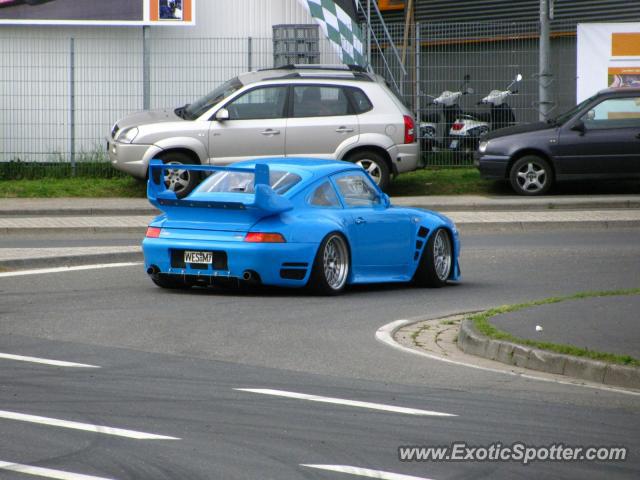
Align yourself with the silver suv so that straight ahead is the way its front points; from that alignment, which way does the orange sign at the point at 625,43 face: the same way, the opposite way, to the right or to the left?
to the left

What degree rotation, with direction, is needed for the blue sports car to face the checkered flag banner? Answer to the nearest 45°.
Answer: approximately 45° to its left

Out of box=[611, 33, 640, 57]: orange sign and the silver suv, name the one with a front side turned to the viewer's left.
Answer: the silver suv

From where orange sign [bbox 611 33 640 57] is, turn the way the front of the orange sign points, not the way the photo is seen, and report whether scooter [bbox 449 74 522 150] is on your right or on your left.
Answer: on your right

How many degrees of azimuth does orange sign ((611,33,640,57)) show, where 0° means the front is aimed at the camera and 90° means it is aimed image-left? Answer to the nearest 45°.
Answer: approximately 0°

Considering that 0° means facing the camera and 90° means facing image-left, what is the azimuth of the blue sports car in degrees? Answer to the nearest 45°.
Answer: approximately 225°

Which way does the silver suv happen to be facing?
to the viewer's left

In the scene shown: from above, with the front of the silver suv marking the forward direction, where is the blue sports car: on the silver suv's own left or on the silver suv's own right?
on the silver suv's own left

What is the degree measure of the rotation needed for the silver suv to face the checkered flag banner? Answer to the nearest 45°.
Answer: approximately 90° to its right

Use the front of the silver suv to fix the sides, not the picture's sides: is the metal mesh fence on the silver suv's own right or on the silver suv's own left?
on the silver suv's own right
